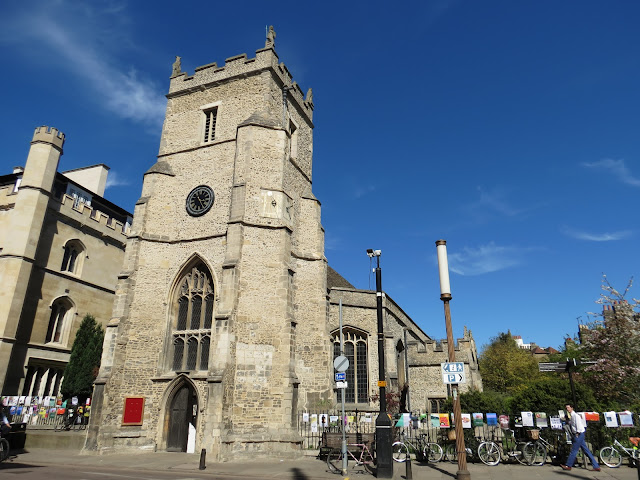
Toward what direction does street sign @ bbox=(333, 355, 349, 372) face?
toward the camera

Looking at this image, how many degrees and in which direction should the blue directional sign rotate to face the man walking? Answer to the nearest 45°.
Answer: approximately 135° to its left

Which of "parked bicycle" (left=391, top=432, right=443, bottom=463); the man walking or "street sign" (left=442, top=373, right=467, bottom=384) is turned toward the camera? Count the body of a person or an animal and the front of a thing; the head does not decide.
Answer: the street sign

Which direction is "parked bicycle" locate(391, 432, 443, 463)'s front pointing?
to the viewer's left

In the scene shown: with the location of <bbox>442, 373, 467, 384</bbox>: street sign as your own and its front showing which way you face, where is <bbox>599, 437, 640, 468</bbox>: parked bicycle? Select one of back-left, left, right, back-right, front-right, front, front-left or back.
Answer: back-left

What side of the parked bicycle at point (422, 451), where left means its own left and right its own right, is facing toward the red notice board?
front

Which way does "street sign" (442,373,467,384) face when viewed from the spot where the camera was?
facing the viewer

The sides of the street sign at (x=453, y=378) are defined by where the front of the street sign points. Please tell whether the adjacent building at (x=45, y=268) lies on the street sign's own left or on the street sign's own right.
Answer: on the street sign's own right

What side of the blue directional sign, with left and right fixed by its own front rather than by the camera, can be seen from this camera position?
front

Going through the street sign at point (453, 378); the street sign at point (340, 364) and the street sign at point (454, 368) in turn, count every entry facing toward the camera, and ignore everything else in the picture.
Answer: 3

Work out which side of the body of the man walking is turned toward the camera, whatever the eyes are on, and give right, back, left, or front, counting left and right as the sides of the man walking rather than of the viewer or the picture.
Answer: left

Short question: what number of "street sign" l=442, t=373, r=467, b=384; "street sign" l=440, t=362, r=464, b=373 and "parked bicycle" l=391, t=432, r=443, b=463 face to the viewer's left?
1
